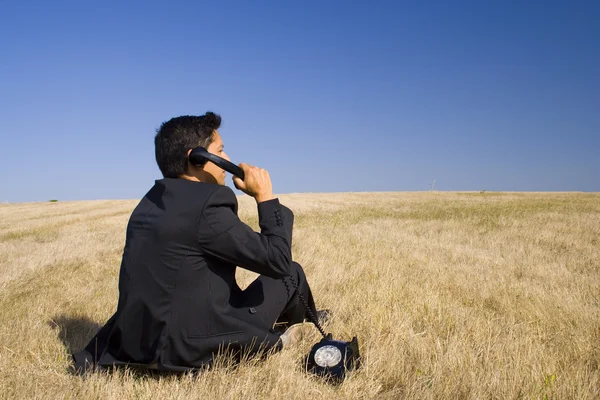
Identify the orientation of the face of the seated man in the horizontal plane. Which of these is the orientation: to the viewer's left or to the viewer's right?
to the viewer's right

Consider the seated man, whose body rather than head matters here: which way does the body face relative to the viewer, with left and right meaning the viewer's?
facing away from the viewer and to the right of the viewer

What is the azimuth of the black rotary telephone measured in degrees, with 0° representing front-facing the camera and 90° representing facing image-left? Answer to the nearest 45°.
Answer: approximately 45°
